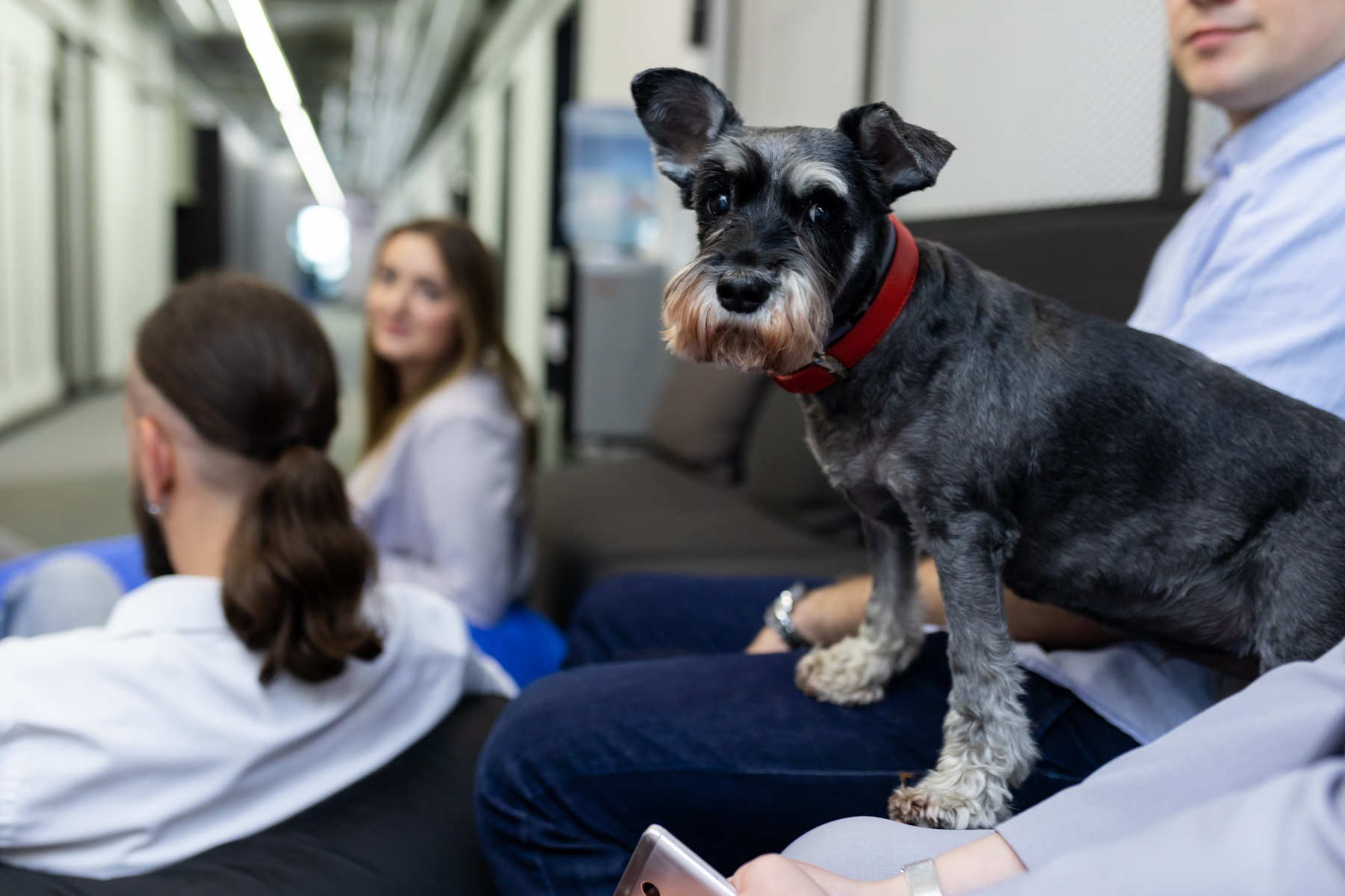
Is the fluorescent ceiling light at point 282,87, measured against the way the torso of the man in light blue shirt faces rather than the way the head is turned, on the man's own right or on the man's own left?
on the man's own right

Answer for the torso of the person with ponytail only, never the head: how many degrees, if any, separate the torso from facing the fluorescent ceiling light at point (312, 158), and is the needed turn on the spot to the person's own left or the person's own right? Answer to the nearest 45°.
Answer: approximately 45° to the person's own right

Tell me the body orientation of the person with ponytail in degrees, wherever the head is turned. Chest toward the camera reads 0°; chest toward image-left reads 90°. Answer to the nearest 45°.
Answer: approximately 135°

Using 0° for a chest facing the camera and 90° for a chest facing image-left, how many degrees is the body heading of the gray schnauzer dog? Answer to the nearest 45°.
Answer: approximately 45°

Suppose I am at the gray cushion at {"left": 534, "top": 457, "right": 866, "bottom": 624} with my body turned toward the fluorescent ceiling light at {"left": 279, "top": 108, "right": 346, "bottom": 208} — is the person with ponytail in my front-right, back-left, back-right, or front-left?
back-left

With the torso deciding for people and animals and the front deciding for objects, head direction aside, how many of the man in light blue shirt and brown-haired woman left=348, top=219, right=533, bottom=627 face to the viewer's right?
0

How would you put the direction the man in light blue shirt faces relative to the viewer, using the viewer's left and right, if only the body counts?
facing the viewer and to the left of the viewer

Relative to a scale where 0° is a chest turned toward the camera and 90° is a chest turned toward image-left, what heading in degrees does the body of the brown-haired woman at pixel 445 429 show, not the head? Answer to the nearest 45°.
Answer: approximately 45°

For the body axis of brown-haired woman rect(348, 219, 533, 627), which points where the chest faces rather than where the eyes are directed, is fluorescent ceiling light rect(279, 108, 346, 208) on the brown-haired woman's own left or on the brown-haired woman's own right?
on the brown-haired woman's own right

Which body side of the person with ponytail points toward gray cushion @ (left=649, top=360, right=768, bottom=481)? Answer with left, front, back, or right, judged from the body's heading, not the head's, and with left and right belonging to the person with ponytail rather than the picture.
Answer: right

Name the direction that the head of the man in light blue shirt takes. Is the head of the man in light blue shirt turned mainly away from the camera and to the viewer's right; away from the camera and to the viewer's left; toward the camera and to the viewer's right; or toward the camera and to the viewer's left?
toward the camera and to the viewer's left
